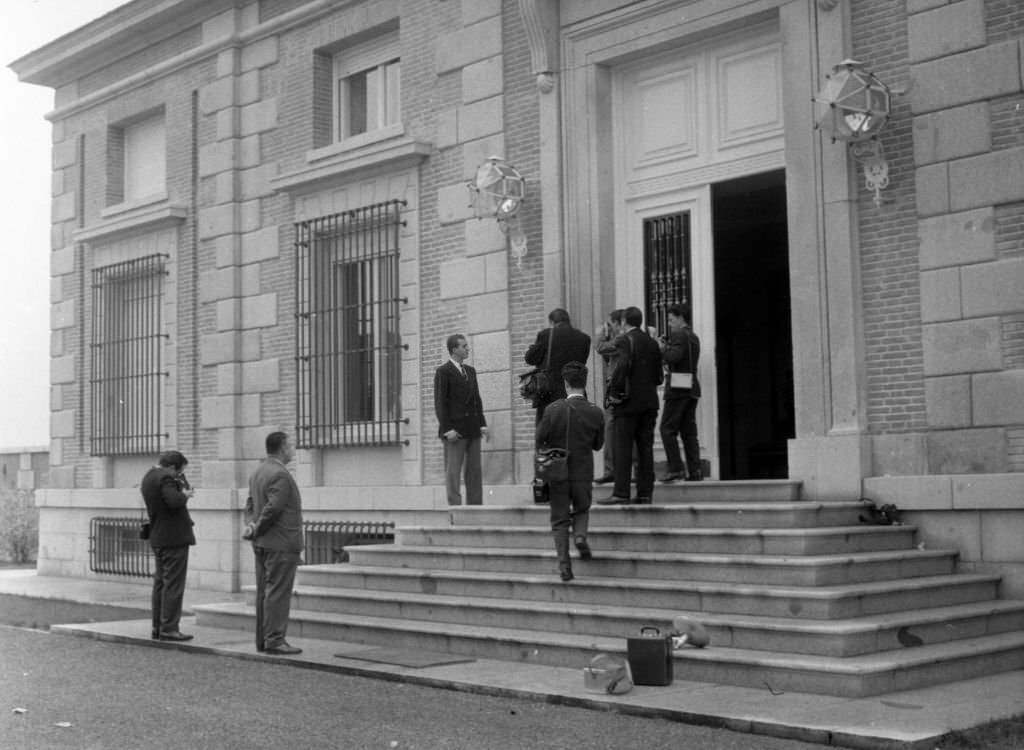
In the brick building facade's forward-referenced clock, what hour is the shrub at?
The shrub is roughly at 3 o'clock from the brick building facade.

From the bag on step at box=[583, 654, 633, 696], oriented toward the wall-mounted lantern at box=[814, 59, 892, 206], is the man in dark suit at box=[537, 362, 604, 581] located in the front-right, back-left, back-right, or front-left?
front-left

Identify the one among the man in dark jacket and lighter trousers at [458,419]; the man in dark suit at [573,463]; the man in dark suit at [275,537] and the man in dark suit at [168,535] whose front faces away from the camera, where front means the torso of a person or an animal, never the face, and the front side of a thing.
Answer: the man in dark suit at [573,463]

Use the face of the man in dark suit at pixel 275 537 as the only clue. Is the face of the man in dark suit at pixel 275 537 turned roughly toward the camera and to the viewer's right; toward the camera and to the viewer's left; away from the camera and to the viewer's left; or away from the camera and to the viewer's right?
away from the camera and to the viewer's right

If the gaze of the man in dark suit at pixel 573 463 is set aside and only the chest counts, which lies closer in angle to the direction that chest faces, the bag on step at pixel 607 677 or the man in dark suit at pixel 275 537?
the man in dark suit

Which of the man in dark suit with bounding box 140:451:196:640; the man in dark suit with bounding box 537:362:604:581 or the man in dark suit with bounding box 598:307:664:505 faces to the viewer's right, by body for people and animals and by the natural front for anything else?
the man in dark suit with bounding box 140:451:196:640

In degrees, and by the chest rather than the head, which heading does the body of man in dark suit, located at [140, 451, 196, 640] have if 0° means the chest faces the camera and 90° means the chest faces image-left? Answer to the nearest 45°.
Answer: approximately 270°

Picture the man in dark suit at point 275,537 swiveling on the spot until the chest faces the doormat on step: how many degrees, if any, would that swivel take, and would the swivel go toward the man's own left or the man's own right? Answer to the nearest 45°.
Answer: approximately 45° to the man's own right

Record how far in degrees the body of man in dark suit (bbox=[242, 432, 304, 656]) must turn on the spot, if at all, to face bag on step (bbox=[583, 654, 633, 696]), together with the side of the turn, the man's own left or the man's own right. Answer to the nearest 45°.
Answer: approximately 45° to the man's own right

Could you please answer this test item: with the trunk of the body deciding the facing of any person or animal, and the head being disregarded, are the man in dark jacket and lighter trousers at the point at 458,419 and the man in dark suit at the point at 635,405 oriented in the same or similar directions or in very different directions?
very different directions

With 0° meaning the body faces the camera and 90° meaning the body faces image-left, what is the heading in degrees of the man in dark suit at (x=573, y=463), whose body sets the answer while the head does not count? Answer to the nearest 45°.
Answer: approximately 180°

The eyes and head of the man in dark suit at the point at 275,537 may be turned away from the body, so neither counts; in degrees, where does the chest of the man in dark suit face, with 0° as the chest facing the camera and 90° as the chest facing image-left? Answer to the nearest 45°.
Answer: approximately 270°

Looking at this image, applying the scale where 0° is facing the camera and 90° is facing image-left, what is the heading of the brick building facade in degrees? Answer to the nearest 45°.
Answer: approximately 45°

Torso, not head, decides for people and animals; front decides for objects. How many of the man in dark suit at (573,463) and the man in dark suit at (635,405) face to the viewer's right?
0

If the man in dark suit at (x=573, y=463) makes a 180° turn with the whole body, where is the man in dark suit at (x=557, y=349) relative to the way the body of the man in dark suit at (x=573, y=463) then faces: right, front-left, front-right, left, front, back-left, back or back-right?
back

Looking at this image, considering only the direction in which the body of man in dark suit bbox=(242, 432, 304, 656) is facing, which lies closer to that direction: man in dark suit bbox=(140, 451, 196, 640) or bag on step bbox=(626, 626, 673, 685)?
the bag on step
